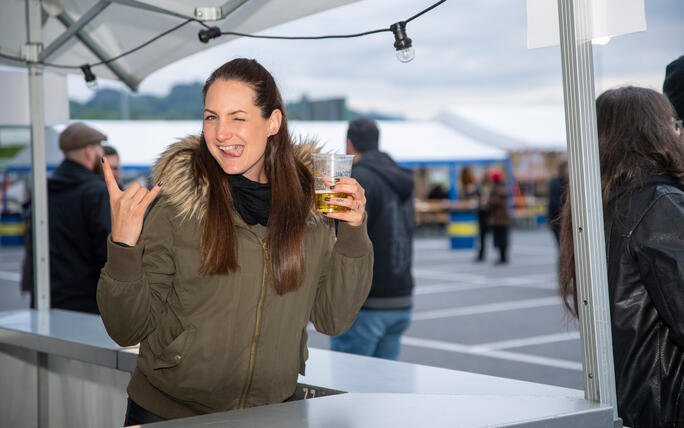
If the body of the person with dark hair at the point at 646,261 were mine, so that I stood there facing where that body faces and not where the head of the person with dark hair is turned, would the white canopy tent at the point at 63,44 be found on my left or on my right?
on my left

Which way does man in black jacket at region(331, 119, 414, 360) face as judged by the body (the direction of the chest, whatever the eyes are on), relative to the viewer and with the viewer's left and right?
facing away from the viewer and to the left of the viewer

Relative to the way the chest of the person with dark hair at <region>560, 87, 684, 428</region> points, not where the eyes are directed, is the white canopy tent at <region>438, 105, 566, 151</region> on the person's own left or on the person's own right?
on the person's own left

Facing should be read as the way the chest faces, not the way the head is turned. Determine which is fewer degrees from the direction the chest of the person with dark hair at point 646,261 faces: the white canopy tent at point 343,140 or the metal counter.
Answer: the white canopy tent
